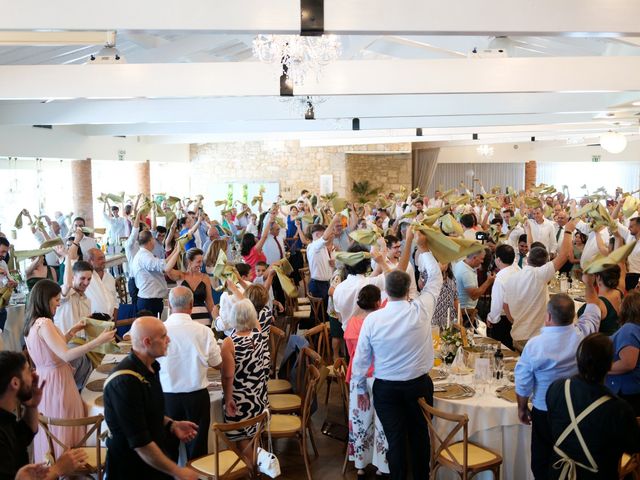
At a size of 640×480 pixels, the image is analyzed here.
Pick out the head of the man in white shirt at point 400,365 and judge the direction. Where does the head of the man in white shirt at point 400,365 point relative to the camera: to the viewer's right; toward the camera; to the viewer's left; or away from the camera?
away from the camera

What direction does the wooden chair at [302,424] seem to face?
to the viewer's left

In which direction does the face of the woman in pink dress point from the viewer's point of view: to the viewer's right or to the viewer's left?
to the viewer's right

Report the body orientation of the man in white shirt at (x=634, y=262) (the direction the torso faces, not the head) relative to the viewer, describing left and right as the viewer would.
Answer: facing to the left of the viewer

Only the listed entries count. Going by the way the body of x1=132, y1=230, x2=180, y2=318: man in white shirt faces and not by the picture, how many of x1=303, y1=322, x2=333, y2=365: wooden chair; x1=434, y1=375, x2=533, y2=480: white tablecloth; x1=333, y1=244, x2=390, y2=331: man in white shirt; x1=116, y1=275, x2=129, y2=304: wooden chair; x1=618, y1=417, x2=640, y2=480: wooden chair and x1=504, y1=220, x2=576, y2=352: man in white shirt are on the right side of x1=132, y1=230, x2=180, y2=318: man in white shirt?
5

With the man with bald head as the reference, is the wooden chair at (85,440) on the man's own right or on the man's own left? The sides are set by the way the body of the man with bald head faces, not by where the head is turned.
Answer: on the man's own left

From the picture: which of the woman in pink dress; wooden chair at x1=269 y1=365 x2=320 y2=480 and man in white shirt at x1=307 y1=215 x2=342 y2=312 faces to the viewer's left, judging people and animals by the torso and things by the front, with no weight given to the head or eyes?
the wooden chair

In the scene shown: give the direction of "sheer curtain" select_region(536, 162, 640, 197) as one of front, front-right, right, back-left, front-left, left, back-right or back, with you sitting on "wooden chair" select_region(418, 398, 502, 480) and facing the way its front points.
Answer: front-left

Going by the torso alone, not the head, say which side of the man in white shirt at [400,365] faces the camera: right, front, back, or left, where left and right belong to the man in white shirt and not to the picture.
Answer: back

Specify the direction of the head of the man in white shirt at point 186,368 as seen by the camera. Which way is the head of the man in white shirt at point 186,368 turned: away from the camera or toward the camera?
away from the camera

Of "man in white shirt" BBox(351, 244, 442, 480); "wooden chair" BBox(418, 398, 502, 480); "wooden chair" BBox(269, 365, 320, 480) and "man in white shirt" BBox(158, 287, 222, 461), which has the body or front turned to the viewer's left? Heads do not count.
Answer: "wooden chair" BBox(269, 365, 320, 480)

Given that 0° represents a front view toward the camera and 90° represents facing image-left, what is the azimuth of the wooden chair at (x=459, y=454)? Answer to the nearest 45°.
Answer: approximately 225°

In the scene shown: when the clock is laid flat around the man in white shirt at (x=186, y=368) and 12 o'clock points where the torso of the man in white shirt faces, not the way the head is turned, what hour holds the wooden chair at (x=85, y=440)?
The wooden chair is roughly at 9 o'clock from the man in white shirt.
